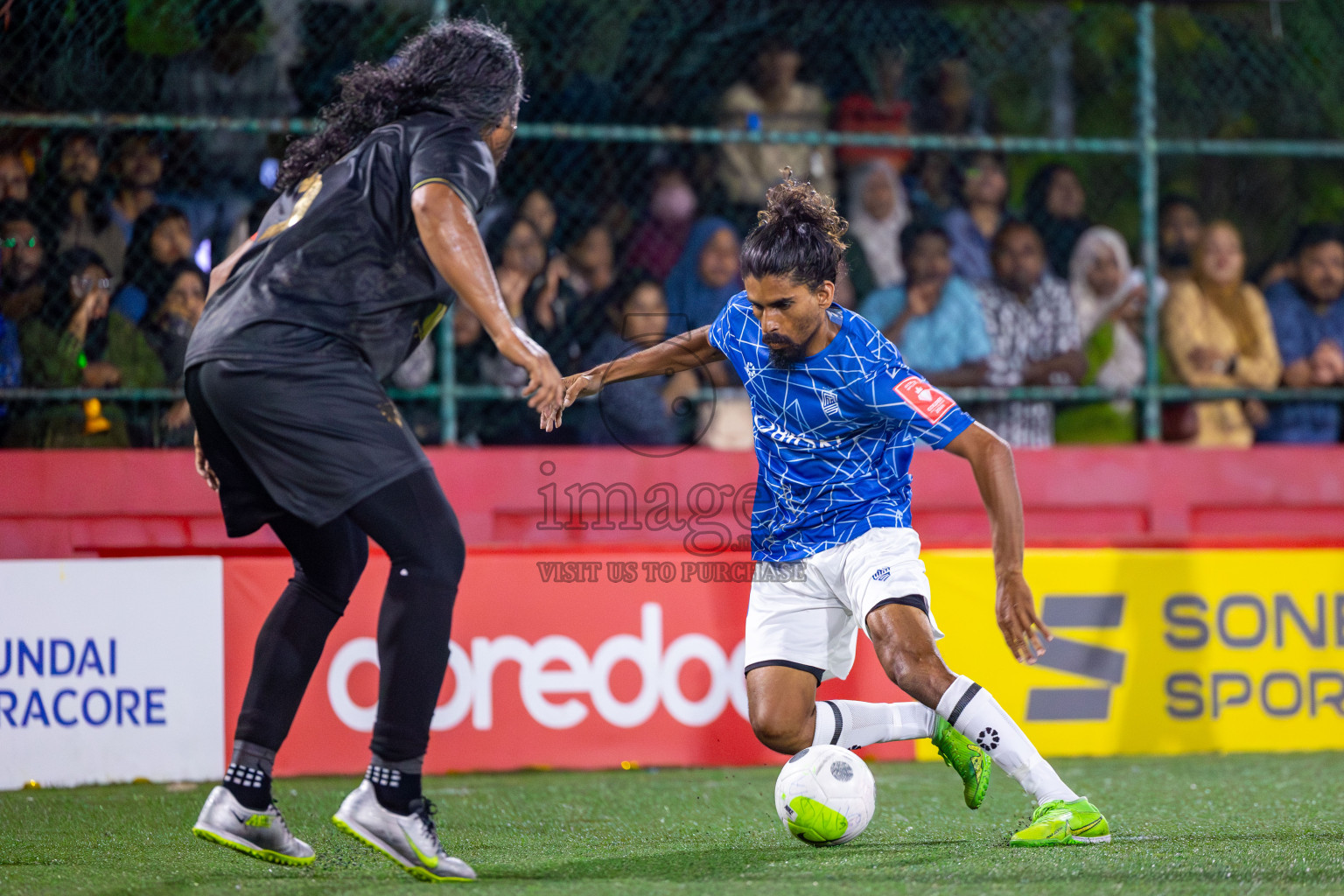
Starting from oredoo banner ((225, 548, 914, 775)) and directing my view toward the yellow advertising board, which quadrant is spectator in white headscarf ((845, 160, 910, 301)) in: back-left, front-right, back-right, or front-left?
front-left

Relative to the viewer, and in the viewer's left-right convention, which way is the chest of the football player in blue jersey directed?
facing the viewer and to the left of the viewer

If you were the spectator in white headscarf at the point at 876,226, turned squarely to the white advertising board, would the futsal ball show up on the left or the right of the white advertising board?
left

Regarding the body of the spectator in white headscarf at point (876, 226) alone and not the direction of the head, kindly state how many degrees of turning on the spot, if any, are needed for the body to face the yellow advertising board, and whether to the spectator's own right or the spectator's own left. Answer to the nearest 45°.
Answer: approximately 45° to the spectator's own left

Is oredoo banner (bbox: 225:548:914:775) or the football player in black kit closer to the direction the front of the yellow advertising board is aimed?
the football player in black kit

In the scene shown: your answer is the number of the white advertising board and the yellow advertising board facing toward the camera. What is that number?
2

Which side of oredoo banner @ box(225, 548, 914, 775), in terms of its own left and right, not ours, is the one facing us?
front

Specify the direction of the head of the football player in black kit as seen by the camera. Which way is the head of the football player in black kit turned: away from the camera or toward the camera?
away from the camera

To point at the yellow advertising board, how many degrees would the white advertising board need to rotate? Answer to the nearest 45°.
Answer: approximately 90° to its left

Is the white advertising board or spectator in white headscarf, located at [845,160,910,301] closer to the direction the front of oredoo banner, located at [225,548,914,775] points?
the white advertising board

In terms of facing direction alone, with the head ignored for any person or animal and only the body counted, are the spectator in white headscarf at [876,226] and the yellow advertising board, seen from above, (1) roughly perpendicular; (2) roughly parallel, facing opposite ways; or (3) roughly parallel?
roughly parallel

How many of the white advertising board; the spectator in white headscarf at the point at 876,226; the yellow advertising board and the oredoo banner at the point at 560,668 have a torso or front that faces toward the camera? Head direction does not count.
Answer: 4

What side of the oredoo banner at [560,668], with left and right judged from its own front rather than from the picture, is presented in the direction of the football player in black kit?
front

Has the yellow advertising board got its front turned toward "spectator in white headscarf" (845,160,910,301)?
no

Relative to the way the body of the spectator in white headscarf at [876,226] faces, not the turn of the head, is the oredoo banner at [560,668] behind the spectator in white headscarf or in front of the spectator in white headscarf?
in front

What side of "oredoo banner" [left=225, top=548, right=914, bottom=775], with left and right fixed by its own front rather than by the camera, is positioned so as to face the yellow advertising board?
left

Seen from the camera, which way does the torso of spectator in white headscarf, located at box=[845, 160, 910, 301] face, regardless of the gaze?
toward the camera

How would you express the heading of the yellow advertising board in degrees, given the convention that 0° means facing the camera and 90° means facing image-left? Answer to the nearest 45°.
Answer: approximately 0°

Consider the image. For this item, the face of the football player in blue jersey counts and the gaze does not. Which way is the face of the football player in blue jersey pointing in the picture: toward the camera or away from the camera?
toward the camera

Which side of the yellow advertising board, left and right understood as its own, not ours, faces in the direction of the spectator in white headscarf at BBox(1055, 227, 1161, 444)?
back

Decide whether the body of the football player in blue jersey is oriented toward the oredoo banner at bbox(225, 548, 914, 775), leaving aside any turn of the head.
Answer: no
